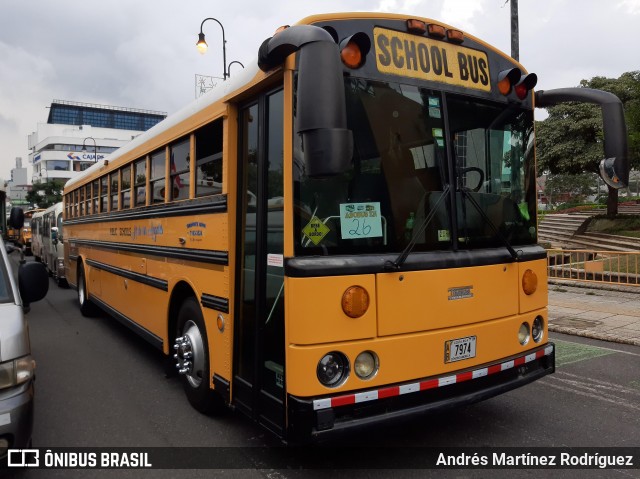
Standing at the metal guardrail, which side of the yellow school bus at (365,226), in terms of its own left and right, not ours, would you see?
left

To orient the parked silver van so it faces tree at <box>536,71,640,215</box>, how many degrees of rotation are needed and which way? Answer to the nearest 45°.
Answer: approximately 135° to its left

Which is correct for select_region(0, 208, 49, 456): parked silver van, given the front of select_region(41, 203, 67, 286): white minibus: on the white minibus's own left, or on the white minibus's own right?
on the white minibus's own right

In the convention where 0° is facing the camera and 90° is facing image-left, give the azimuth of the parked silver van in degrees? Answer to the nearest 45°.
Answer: approximately 0°

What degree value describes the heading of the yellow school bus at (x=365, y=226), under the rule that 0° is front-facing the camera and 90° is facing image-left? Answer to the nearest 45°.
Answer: approximately 315°

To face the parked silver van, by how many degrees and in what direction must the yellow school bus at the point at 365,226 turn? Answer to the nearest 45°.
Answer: approximately 45° to its right
